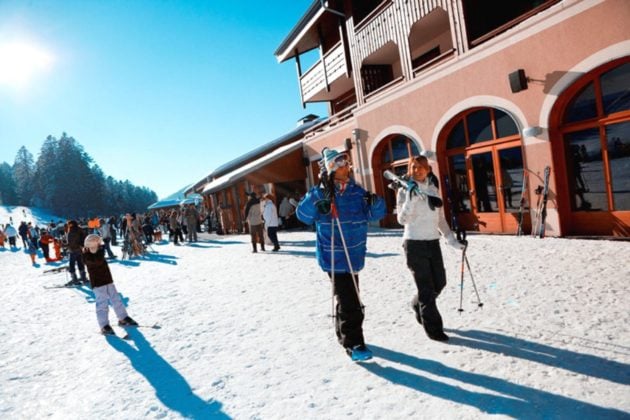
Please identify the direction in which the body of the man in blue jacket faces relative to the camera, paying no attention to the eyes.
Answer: toward the camera

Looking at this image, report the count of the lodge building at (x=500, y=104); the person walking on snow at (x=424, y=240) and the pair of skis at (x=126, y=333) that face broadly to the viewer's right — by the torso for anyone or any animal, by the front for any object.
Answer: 1

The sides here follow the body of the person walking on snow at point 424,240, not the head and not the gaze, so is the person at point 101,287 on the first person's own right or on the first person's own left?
on the first person's own right

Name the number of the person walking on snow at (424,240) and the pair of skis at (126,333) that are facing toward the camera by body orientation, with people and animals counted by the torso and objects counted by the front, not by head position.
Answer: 1

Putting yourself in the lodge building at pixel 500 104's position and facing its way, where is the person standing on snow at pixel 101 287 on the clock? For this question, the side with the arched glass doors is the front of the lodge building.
The person standing on snow is roughly at 12 o'clock from the lodge building.

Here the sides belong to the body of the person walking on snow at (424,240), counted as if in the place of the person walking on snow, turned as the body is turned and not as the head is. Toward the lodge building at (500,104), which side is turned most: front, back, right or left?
back

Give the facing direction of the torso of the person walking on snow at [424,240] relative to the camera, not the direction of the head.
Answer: toward the camera

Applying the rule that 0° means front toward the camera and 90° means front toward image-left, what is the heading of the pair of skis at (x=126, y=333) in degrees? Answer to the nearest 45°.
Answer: approximately 270°

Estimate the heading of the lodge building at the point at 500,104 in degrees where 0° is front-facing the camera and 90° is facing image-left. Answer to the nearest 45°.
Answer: approximately 45°

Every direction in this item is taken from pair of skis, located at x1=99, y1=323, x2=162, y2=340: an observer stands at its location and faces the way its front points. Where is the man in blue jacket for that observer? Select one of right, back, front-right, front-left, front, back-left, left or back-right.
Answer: front-right

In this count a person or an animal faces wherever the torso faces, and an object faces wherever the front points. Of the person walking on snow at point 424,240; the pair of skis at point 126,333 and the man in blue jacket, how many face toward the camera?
2
